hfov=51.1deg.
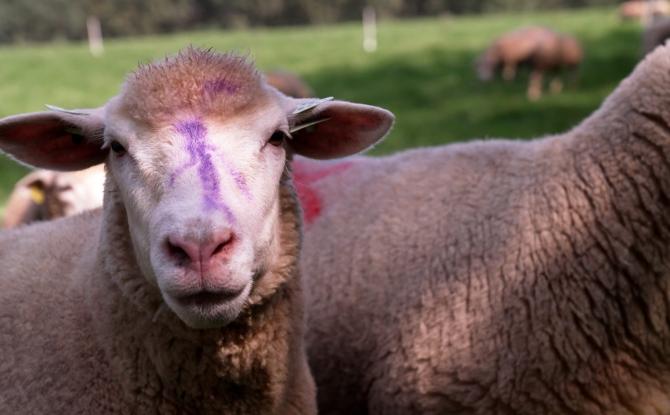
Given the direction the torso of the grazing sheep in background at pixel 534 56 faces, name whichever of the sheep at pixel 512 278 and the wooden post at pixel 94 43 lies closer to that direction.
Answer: the wooden post

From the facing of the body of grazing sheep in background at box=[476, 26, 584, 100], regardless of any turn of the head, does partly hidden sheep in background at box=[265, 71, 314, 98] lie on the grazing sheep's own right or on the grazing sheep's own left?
on the grazing sheep's own left

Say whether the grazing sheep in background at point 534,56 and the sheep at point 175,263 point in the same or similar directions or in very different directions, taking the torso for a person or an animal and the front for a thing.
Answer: very different directions

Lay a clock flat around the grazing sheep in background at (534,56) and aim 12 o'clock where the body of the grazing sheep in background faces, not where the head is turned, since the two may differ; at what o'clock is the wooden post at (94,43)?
The wooden post is roughly at 1 o'clock from the grazing sheep in background.

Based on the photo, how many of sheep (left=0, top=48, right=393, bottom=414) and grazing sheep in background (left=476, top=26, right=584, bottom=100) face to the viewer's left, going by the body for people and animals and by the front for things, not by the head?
1

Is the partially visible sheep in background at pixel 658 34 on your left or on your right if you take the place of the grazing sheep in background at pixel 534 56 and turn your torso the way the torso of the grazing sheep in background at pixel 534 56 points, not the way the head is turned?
on your left

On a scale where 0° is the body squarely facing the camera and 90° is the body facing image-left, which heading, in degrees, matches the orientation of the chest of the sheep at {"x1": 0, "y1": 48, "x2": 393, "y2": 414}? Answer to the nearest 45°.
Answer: approximately 315°

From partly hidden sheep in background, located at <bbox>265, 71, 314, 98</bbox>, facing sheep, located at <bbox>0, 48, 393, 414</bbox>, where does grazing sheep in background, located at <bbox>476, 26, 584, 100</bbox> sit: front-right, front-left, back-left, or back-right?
back-left

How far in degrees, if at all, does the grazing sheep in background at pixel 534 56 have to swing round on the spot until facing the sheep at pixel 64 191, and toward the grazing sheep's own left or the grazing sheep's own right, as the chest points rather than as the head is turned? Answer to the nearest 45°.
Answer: approximately 90° to the grazing sheep's own left

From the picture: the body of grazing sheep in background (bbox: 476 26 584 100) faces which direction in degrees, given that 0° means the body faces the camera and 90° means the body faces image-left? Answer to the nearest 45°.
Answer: approximately 90°

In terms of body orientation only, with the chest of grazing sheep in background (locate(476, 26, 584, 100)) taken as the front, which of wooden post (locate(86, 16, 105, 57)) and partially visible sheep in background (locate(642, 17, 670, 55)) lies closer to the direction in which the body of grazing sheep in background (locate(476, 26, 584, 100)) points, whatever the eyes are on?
the wooden post
